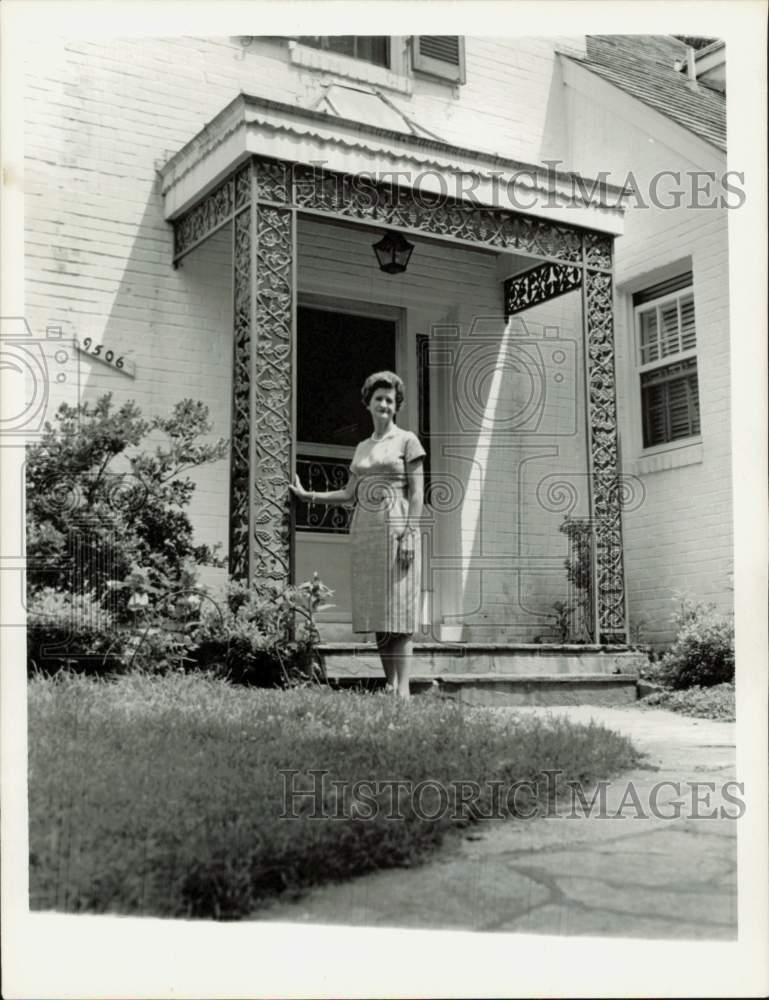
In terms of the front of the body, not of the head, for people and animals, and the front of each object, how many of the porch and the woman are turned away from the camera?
0

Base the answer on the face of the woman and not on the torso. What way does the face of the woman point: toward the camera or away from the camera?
toward the camera

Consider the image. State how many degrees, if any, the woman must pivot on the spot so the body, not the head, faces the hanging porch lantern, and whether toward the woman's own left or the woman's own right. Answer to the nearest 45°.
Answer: approximately 135° to the woman's own right

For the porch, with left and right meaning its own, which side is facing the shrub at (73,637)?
right

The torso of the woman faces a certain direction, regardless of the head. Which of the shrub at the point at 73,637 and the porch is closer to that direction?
the shrub

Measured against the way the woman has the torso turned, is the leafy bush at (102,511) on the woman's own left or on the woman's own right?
on the woman's own right

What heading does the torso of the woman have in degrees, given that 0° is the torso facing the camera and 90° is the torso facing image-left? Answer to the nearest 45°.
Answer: approximately 45°

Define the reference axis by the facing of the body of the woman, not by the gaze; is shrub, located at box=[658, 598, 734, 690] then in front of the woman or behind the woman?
behind

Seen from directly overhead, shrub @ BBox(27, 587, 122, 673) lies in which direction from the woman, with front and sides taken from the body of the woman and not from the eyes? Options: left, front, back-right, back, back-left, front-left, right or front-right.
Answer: front-right

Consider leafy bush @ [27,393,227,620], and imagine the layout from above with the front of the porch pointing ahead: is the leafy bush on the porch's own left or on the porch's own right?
on the porch's own right

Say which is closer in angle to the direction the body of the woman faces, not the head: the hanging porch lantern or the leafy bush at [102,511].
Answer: the leafy bush
